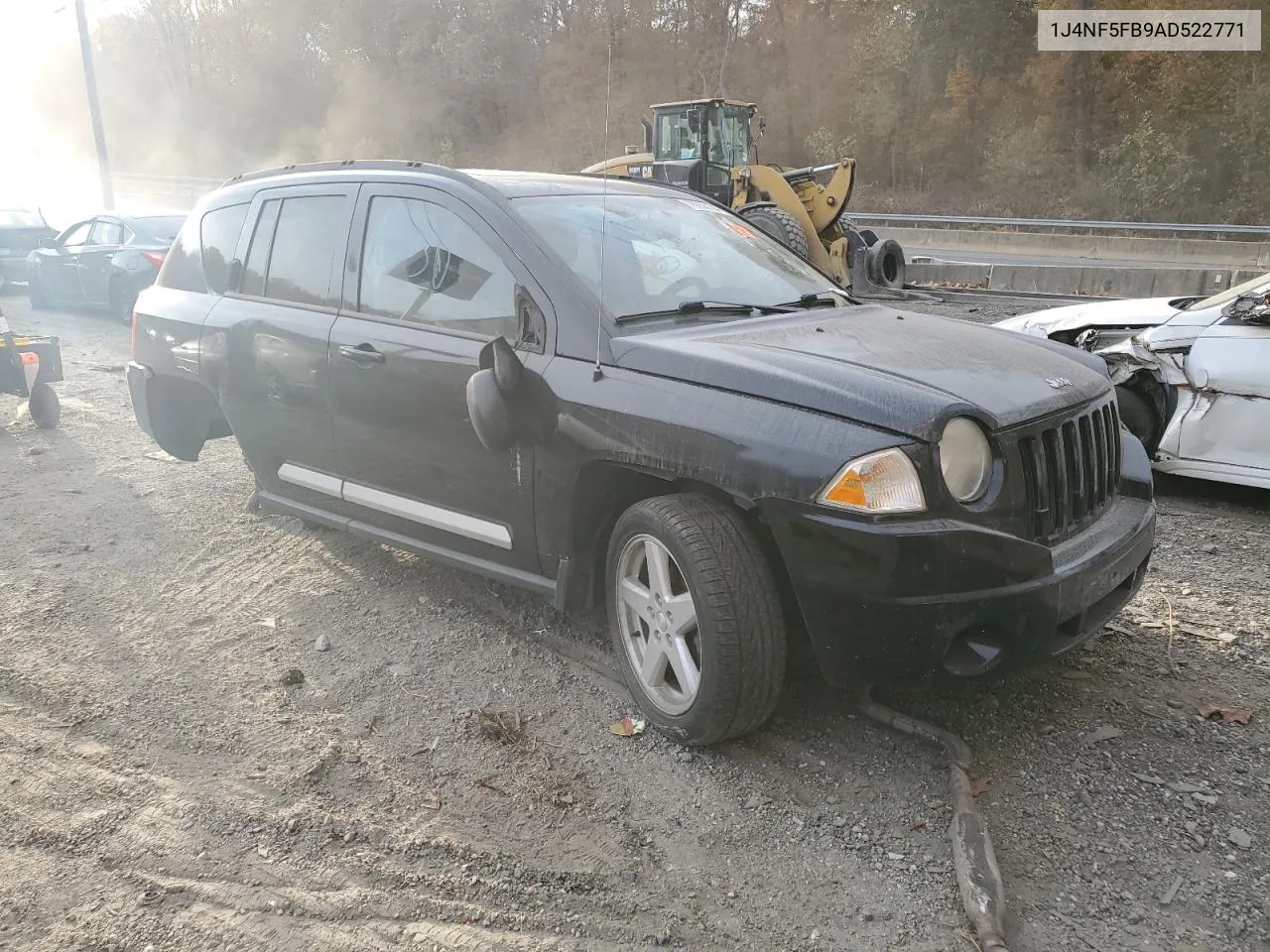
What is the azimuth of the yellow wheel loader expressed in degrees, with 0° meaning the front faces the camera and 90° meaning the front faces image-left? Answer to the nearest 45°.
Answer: approximately 315°

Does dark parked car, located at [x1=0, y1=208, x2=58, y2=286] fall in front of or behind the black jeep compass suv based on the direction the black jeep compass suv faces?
behind

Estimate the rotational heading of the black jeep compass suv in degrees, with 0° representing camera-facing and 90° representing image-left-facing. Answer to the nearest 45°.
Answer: approximately 315°

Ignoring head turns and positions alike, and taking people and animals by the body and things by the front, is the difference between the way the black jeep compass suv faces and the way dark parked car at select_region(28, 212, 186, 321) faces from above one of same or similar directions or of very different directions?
very different directions

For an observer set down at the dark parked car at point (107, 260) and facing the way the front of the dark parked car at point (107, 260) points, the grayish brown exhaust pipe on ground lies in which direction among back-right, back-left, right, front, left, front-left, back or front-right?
back-left

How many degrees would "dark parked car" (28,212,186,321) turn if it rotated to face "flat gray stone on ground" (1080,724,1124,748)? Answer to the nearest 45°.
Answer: approximately 135° to its left

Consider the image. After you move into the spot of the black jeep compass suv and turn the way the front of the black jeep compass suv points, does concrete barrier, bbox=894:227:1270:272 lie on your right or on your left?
on your left

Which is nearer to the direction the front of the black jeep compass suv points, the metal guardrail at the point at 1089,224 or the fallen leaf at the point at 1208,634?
the fallen leaf

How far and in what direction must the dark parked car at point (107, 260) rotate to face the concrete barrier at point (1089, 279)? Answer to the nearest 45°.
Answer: approximately 135° to its right

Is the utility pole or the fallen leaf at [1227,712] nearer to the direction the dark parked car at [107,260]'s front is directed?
the utility pole

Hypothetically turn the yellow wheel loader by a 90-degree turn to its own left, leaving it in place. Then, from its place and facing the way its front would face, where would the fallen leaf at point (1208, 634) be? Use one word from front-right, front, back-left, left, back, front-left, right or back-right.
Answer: back-right

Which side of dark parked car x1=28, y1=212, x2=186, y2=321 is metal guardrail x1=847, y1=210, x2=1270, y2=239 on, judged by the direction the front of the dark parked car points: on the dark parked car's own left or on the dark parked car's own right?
on the dark parked car's own right

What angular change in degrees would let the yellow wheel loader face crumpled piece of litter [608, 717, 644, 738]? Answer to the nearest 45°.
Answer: approximately 45° to its right

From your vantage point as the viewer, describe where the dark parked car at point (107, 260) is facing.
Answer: facing away from the viewer and to the left of the viewer
